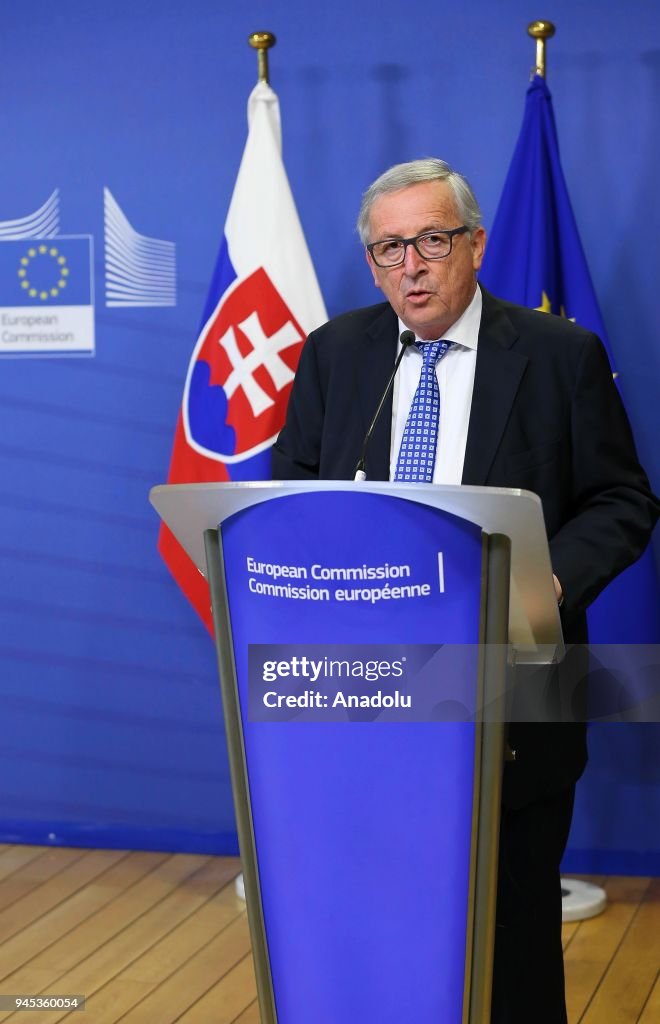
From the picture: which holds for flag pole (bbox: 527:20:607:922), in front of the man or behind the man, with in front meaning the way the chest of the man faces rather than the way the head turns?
behind

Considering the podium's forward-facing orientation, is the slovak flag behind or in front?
behind

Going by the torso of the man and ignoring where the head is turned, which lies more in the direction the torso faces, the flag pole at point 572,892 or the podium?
the podium

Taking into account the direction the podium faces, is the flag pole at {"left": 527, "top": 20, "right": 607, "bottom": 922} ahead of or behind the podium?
behind

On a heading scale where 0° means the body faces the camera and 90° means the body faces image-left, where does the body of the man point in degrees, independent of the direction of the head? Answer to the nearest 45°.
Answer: approximately 45°

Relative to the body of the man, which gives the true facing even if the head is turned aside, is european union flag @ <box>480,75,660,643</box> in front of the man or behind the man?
behind

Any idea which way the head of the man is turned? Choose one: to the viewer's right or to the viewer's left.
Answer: to the viewer's left

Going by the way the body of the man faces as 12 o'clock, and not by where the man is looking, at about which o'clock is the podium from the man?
The podium is roughly at 11 o'clock from the man.

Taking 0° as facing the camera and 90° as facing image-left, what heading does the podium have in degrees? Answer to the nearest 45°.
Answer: approximately 0°

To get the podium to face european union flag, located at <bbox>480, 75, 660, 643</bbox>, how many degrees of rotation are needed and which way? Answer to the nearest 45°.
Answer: approximately 180°
